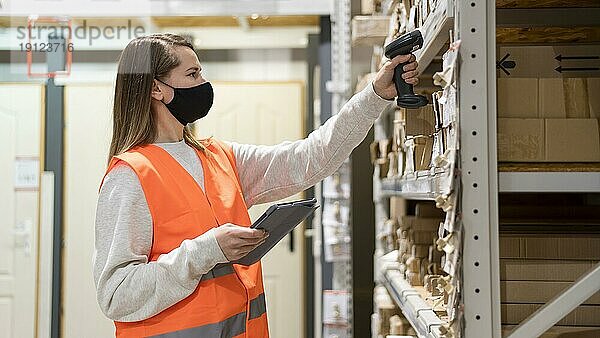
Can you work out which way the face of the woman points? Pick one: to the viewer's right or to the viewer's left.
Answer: to the viewer's right

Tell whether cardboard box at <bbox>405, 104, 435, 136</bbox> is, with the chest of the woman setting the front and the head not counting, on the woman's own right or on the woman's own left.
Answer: on the woman's own left

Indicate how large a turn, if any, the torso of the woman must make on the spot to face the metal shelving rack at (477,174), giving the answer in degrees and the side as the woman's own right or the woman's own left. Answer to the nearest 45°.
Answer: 0° — they already face it

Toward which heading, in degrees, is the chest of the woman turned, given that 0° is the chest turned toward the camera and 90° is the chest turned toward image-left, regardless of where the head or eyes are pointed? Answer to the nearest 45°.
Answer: approximately 315°

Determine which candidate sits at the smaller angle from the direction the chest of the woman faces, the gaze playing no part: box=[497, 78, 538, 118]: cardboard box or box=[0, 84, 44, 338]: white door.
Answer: the cardboard box

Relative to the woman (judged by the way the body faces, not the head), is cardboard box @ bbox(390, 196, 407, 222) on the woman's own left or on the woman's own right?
on the woman's own left

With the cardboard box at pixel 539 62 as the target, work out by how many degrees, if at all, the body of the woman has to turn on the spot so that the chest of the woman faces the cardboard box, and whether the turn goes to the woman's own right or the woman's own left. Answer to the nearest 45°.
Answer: approximately 45° to the woman's own left

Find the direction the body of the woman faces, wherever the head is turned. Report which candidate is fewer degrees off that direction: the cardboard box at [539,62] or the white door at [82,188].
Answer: the cardboard box
